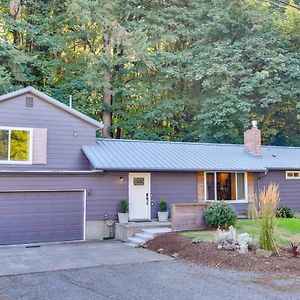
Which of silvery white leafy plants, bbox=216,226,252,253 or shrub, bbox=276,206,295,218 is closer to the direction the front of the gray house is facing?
the silvery white leafy plants

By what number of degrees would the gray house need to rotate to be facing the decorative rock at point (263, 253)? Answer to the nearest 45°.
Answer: approximately 45° to its left

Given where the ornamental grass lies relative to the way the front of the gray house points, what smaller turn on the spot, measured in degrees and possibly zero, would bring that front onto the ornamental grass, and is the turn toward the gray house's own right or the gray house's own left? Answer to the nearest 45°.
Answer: approximately 45° to the gray house's own left

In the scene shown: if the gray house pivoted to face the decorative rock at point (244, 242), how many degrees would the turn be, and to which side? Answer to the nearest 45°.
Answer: approximately 45° to its left

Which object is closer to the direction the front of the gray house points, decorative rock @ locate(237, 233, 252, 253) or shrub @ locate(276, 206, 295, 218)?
the decorative rock

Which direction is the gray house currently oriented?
toward the camera
